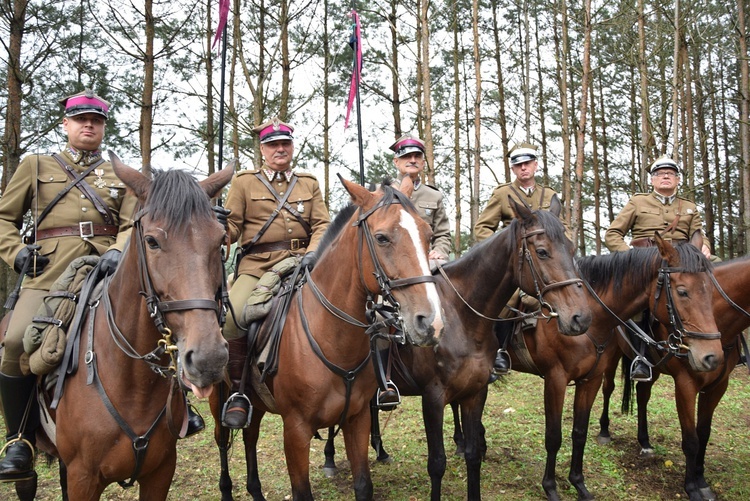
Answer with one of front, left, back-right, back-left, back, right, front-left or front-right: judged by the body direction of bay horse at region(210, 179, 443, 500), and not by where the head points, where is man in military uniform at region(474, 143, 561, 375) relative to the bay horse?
left

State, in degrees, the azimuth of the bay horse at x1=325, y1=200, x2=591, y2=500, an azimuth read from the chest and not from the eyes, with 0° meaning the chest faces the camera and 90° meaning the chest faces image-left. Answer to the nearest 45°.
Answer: approximately 315°

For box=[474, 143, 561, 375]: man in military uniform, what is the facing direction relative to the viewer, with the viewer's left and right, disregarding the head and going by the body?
facing the viewer

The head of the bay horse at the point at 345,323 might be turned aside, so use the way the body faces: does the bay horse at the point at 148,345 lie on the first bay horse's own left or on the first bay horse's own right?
on the first bay horse's own right

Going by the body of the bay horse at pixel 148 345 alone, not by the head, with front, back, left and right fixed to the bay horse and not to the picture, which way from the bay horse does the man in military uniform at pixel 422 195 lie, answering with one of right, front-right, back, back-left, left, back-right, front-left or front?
left

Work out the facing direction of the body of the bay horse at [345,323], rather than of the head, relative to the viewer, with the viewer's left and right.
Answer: facing the viewer and to the right of the viewer

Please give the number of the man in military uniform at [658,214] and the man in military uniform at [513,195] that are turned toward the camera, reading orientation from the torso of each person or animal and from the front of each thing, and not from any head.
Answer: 2

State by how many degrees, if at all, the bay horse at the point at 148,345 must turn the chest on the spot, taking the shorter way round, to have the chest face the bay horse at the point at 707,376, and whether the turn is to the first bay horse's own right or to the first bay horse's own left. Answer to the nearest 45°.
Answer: approximately 45° to the first bay horse's own left

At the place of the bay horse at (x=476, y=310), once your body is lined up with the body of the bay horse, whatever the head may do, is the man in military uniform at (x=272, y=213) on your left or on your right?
on your right

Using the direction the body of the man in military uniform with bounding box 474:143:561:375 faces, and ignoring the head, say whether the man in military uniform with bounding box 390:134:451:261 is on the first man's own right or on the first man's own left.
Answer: on the first man's own right

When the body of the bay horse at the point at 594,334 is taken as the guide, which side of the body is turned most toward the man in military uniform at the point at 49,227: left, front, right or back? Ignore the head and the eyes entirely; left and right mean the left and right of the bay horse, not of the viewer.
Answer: right

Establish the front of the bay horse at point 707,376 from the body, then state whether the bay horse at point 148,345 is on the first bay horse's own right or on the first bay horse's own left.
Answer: on the first bay horse's own right
